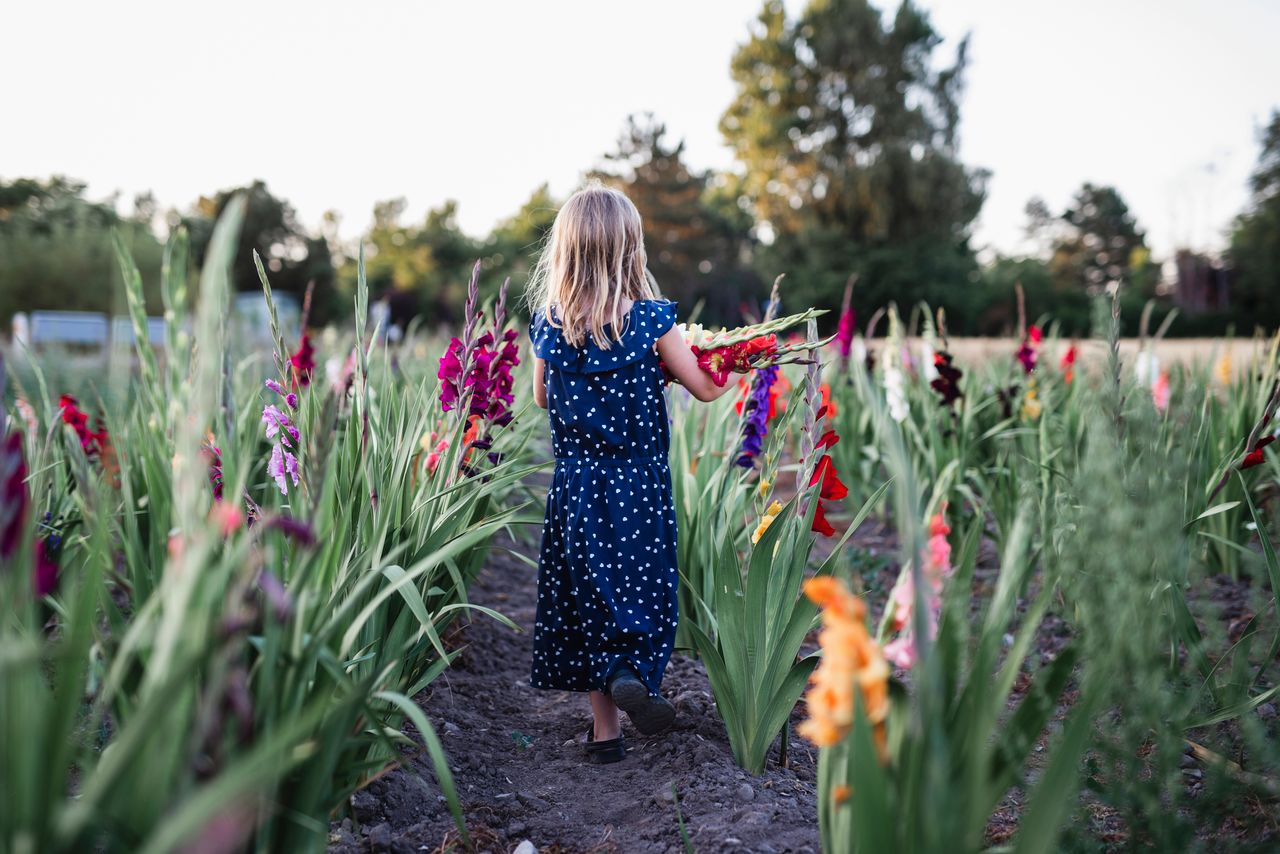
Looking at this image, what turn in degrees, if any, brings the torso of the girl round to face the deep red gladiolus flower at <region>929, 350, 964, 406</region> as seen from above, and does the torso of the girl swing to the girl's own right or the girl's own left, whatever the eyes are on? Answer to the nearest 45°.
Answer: approximately 45° to the girl's own right

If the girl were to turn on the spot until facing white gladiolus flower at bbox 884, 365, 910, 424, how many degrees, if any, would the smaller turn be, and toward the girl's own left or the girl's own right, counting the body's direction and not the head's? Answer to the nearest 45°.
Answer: approximately 45° to the girl's own right

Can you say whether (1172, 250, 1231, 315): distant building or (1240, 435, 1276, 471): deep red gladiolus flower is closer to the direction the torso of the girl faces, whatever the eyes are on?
the distant building

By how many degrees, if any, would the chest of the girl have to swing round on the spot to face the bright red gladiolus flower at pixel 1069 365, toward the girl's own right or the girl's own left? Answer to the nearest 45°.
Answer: approximately 45° to the girl's own right

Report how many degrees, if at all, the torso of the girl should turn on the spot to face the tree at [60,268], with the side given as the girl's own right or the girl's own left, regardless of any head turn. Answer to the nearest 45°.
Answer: approximately 45° to the girl's own left

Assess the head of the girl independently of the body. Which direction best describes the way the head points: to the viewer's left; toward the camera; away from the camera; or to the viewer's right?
away from the camera

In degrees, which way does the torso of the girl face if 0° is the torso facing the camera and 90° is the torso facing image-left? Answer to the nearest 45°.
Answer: approximately 180°

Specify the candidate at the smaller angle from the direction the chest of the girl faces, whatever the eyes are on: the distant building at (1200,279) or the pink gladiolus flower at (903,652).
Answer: the distant building

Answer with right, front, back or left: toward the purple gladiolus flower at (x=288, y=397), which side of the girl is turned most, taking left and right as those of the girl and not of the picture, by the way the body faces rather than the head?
left

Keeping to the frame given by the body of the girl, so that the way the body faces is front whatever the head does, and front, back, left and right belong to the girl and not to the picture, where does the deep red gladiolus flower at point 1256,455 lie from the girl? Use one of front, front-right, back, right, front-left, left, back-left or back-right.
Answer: right
